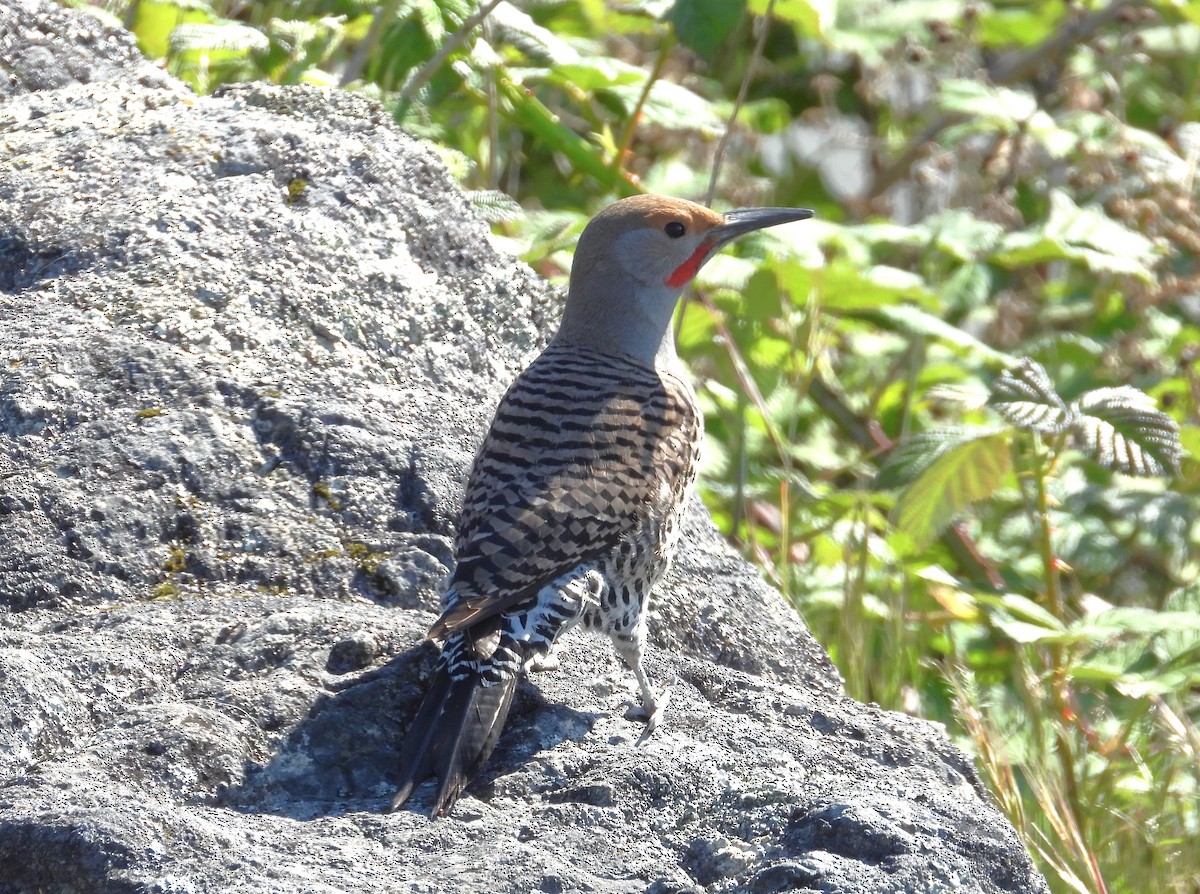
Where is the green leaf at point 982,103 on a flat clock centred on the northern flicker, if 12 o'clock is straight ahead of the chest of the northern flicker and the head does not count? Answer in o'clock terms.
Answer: The green leaf is roughly at 11 o'clock from the northern flicker.

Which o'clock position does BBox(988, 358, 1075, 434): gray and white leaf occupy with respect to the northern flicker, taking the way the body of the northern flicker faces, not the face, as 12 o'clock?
The gray and white leaf is roughly at 12 o'clock from the northern flicker.

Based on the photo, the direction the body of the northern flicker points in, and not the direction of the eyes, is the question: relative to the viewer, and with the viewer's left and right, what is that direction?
facing away from the viewer and to the right of the viewer

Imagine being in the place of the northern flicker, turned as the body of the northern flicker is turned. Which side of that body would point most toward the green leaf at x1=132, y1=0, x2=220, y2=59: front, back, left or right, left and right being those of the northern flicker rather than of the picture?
left

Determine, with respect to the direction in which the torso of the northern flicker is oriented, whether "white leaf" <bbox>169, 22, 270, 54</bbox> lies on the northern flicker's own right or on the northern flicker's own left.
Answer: on the northern flicker's own left

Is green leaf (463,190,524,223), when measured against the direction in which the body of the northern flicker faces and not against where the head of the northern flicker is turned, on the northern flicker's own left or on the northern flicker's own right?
on the northern flicker's own left

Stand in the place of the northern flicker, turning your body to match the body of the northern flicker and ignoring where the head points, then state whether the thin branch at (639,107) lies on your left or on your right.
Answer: on your left

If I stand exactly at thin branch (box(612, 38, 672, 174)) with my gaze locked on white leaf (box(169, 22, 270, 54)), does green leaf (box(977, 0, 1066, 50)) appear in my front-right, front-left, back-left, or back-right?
back-right

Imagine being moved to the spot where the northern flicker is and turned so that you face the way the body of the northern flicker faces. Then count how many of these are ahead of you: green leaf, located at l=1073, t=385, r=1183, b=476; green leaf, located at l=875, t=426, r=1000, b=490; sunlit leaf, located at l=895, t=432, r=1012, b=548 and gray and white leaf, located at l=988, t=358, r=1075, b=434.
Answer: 4

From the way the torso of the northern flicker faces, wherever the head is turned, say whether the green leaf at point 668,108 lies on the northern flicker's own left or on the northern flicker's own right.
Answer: on the northern flicker's own left
